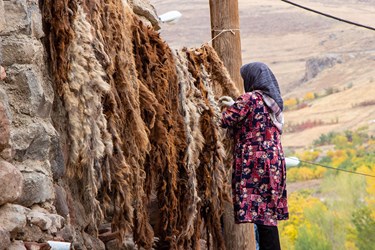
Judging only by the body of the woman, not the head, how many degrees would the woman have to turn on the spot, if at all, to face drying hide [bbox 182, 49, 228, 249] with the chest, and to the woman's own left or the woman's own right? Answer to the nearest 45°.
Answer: approximately 45° to the woman's own left

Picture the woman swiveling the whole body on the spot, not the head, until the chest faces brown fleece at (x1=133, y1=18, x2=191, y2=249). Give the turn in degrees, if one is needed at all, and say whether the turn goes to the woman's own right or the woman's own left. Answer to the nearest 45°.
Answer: approximately 90° to the woman's own left

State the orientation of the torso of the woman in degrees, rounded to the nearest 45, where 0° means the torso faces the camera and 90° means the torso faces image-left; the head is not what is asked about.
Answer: approximately 135°

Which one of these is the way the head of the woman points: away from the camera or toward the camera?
away from the camera
